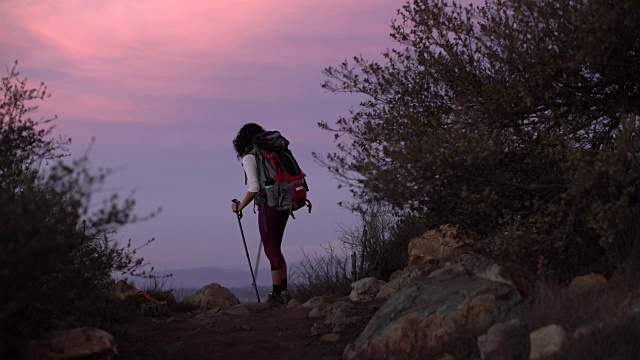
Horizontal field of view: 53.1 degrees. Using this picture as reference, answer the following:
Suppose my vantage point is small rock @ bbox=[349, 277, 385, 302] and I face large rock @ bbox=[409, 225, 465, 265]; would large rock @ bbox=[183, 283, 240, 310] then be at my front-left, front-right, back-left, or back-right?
back-left

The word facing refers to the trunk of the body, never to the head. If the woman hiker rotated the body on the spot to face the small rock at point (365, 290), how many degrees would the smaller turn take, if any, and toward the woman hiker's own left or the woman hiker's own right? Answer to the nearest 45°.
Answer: approximately 135° to the woman hiker's own right

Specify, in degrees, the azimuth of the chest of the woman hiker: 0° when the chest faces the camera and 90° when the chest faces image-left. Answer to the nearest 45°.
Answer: approximately 90°

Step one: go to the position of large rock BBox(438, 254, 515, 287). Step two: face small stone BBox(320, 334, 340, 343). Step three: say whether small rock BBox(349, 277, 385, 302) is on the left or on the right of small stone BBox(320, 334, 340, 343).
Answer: right

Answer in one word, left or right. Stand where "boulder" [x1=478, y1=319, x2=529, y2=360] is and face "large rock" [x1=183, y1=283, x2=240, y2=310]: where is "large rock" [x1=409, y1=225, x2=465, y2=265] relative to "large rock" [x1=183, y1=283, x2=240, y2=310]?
right

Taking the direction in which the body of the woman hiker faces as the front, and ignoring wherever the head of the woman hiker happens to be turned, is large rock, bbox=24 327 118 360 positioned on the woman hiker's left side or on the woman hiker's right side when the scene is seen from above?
on the woman hiker's left side

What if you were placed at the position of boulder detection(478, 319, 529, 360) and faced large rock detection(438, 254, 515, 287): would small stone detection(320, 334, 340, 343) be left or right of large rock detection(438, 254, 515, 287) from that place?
left
